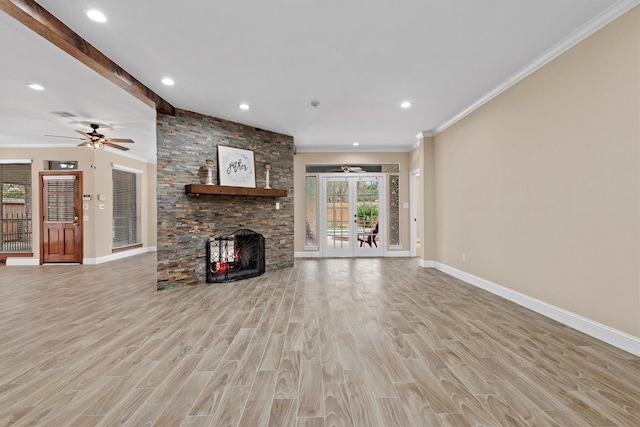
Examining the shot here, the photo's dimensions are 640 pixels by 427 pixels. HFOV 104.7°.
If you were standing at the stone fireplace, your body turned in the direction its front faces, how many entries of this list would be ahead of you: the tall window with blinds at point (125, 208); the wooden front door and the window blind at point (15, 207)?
0

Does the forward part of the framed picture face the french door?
no

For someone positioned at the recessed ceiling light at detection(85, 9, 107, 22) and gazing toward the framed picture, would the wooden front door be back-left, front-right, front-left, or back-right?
front-left

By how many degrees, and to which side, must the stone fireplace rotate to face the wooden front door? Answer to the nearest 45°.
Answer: approximately 180°

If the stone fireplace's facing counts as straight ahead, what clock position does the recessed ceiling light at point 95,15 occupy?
The recessed ceiling light is roughly at 2 o'clock from the stone fireplace.

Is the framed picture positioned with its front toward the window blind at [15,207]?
no

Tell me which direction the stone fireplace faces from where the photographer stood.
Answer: facing the viewer and to the right of the viewer

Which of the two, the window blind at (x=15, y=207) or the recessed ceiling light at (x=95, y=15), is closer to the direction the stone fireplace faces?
the recessed ceiling light
